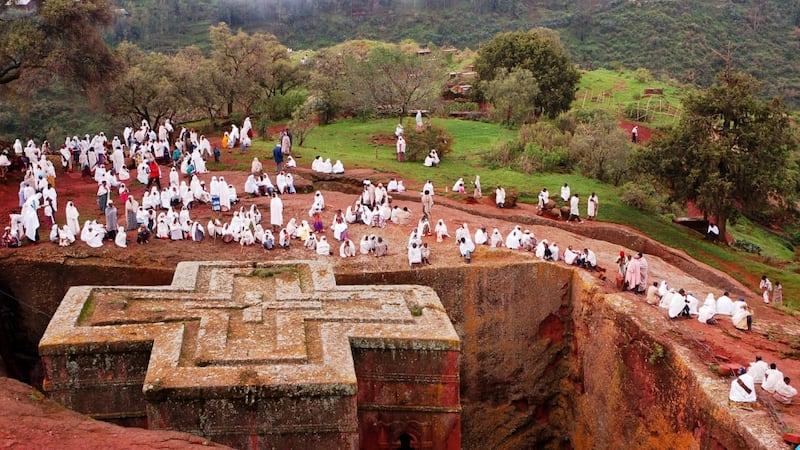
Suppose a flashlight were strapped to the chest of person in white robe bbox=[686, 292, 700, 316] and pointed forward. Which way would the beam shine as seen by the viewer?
to the viewer's left

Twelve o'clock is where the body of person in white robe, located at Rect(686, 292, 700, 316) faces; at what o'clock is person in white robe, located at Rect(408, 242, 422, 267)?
person in white robe, located at Rect(408, 242, 422, 267) is roughly at 12 o'clock from person in white robe, located at Rect(686, 292, 700, 316).

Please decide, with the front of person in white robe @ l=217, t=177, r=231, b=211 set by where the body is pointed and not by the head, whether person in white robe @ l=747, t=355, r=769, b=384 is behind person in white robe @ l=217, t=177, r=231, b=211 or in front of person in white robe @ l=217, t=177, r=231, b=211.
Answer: in front

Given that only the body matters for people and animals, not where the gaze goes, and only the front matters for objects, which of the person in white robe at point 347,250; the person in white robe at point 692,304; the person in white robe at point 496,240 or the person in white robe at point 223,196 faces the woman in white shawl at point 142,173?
the person in white robe at point 692,304

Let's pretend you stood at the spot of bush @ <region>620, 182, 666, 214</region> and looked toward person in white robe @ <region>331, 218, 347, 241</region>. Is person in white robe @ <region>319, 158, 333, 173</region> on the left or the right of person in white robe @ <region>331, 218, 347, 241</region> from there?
right

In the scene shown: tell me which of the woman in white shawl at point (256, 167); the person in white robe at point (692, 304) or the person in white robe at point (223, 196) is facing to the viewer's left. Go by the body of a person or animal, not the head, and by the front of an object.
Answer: the person in white robe at point (692, 304)

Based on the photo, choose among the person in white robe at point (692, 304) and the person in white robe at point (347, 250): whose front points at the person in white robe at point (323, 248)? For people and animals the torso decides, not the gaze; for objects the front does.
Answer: the person in white robe at point (692, 304)

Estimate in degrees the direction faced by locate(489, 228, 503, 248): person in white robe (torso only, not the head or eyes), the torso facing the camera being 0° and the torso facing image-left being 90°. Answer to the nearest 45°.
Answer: approximately 0°

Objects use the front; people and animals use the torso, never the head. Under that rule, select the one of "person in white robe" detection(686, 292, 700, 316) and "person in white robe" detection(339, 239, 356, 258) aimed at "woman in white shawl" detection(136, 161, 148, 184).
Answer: "person in white robe" detection(686, 292, 700, 316)
